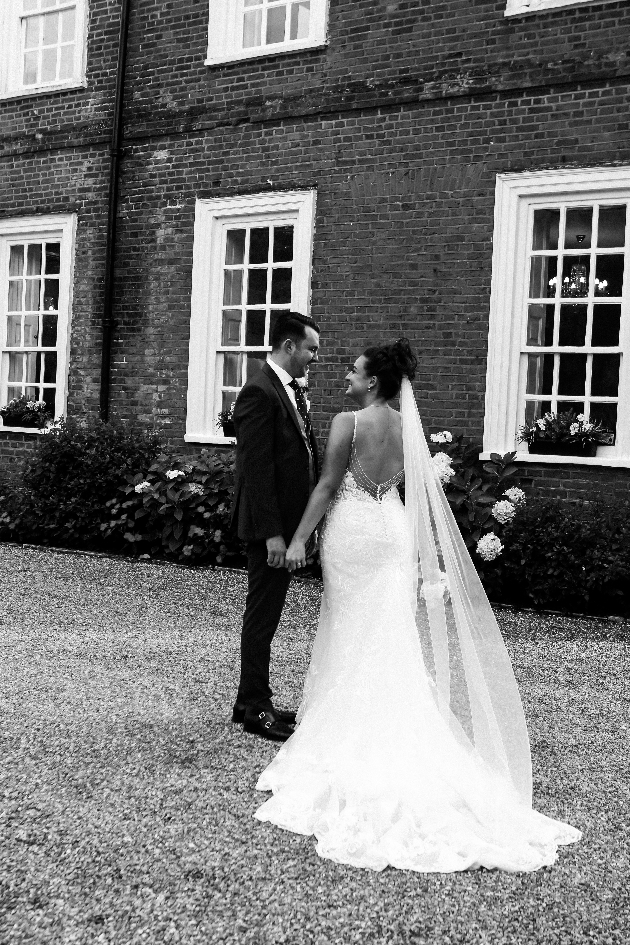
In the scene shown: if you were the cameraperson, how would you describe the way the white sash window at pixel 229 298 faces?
facing the viewer and to the left of the viewer

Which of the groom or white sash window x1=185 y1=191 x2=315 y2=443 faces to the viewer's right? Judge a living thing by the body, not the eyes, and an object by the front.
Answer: the groom

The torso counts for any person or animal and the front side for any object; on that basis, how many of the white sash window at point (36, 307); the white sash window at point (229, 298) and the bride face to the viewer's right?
0

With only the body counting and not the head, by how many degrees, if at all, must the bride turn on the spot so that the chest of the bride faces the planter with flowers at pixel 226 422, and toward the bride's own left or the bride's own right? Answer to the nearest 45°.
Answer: approximately 45° to the bride's own right

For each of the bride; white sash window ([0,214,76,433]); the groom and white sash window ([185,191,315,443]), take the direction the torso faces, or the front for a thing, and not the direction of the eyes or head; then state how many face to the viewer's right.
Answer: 1

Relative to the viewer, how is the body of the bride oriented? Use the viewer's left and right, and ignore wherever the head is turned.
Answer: facing away from the viewer and to the left of the viewer

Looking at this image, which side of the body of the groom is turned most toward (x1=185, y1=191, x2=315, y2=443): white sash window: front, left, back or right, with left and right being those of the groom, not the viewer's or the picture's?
left

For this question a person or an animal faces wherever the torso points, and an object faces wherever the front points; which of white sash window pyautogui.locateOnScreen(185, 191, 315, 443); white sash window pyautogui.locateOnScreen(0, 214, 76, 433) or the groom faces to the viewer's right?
the groom

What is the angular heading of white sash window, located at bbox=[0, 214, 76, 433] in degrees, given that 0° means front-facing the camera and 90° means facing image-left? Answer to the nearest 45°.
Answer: approximately 45°

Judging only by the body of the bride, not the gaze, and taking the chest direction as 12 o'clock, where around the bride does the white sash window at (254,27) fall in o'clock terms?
The white sash window is roughly at 1 o'clock from the bride.

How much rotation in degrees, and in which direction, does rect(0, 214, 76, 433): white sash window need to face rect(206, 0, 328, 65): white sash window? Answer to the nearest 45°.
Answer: approximately 90° to its left

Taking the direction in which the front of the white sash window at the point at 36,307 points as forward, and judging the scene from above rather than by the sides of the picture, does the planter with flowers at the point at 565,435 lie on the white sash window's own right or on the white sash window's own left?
on the white sash window's own left

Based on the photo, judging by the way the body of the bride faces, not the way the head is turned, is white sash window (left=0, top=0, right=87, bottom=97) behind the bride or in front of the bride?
in front

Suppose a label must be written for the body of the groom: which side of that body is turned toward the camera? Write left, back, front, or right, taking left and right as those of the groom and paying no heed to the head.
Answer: right

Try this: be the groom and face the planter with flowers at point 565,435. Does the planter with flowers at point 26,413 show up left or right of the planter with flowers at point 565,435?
left

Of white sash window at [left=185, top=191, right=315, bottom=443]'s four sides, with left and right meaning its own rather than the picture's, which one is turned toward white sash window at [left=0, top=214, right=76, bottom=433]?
right

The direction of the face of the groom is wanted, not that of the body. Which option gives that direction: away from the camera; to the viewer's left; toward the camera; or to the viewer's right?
to the viewer's right
